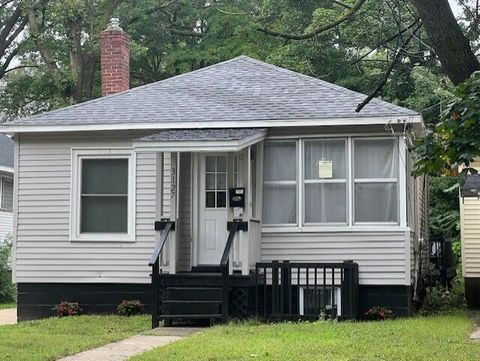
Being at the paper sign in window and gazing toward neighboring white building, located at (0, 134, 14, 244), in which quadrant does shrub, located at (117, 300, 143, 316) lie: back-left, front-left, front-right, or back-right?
front-left

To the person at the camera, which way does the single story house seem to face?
facing the viewer

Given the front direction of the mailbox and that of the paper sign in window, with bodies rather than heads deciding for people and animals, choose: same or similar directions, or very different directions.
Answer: same or similar directions

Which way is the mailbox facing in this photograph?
toward the camera

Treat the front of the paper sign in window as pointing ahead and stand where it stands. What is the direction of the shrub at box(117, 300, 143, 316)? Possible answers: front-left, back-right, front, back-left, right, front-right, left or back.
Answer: right

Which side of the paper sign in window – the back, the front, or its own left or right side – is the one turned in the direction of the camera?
front

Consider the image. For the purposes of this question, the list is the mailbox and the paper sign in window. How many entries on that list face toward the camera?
2

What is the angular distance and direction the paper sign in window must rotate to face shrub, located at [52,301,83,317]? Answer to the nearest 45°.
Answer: approximately 90° to its right

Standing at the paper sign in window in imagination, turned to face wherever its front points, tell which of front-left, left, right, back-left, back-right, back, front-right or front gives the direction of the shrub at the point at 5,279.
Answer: back-right

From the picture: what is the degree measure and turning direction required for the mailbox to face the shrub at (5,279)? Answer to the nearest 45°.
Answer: approximately 135° to its right

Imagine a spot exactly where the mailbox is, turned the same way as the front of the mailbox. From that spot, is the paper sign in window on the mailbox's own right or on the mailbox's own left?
on the mailbox's own left
